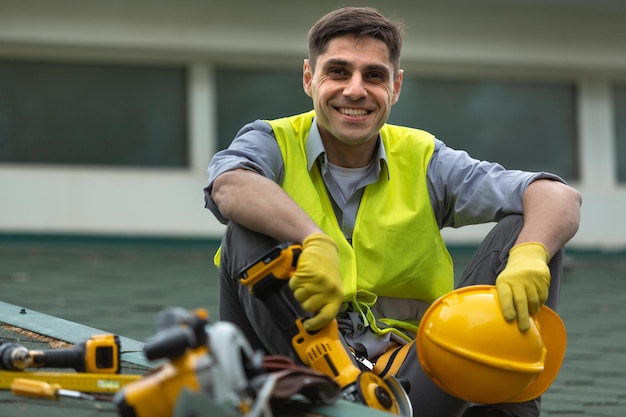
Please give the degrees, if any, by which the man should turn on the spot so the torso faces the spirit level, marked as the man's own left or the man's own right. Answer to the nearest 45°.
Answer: approximately 45° to the man's own right

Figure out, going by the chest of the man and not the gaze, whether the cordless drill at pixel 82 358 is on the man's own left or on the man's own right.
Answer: on the man's own right

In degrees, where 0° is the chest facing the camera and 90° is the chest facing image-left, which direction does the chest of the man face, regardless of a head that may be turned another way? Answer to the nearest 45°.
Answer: approximately 0°
